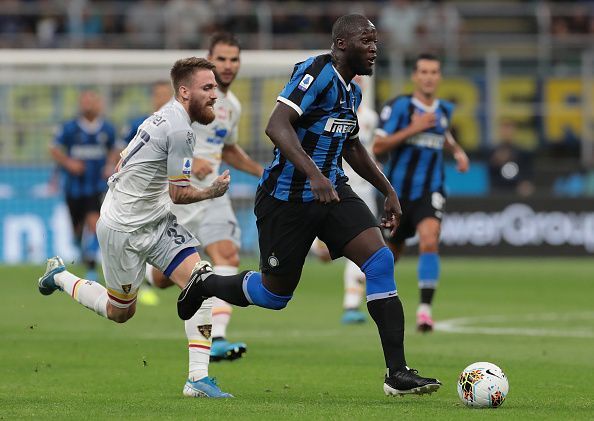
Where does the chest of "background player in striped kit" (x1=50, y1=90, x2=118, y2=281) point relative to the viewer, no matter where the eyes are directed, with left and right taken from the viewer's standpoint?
facing the viewer

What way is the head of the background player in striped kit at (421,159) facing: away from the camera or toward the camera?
toward the camera

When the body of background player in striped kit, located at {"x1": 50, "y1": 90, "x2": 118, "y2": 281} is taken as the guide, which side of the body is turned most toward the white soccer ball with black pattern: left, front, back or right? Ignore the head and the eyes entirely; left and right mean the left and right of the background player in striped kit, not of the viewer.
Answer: front

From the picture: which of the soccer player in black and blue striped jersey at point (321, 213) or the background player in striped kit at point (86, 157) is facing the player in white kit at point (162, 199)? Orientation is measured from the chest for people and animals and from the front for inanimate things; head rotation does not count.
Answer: the background player in striped kit

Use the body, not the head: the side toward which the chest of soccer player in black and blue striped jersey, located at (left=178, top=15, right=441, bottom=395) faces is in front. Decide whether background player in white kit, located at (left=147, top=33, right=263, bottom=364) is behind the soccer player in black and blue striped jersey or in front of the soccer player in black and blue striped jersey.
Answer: behind

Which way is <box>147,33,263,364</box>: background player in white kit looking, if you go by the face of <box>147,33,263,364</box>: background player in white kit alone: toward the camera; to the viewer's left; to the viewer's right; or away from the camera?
toward the camera

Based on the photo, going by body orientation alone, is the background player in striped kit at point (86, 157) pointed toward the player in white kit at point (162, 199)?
yes

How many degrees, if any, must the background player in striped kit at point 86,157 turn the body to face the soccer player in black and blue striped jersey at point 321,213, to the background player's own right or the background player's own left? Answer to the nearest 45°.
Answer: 0° — they already face them

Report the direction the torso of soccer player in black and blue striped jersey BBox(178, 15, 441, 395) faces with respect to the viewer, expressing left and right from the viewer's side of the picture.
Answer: facing the viewer and to the right of the viewer

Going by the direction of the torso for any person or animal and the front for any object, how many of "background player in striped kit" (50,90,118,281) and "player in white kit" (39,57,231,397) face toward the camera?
1

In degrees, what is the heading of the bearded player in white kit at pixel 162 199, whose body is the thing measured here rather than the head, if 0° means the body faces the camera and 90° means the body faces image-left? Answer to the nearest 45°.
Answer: approximately 270°
